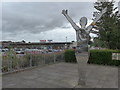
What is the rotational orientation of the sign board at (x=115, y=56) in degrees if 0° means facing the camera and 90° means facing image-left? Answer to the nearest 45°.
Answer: approximately 0°

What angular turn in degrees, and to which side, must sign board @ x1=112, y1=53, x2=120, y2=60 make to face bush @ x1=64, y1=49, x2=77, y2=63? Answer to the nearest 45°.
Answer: approximately 90° to its right

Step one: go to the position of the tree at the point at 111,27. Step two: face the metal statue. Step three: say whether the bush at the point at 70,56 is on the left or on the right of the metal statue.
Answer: right

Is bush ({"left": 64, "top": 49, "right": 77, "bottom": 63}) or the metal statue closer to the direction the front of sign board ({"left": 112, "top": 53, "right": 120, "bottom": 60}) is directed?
the metal statue

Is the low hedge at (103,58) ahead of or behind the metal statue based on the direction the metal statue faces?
behind

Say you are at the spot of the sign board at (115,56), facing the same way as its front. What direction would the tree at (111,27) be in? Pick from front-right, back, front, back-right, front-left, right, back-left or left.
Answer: back

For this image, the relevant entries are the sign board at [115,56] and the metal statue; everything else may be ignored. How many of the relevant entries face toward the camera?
2
